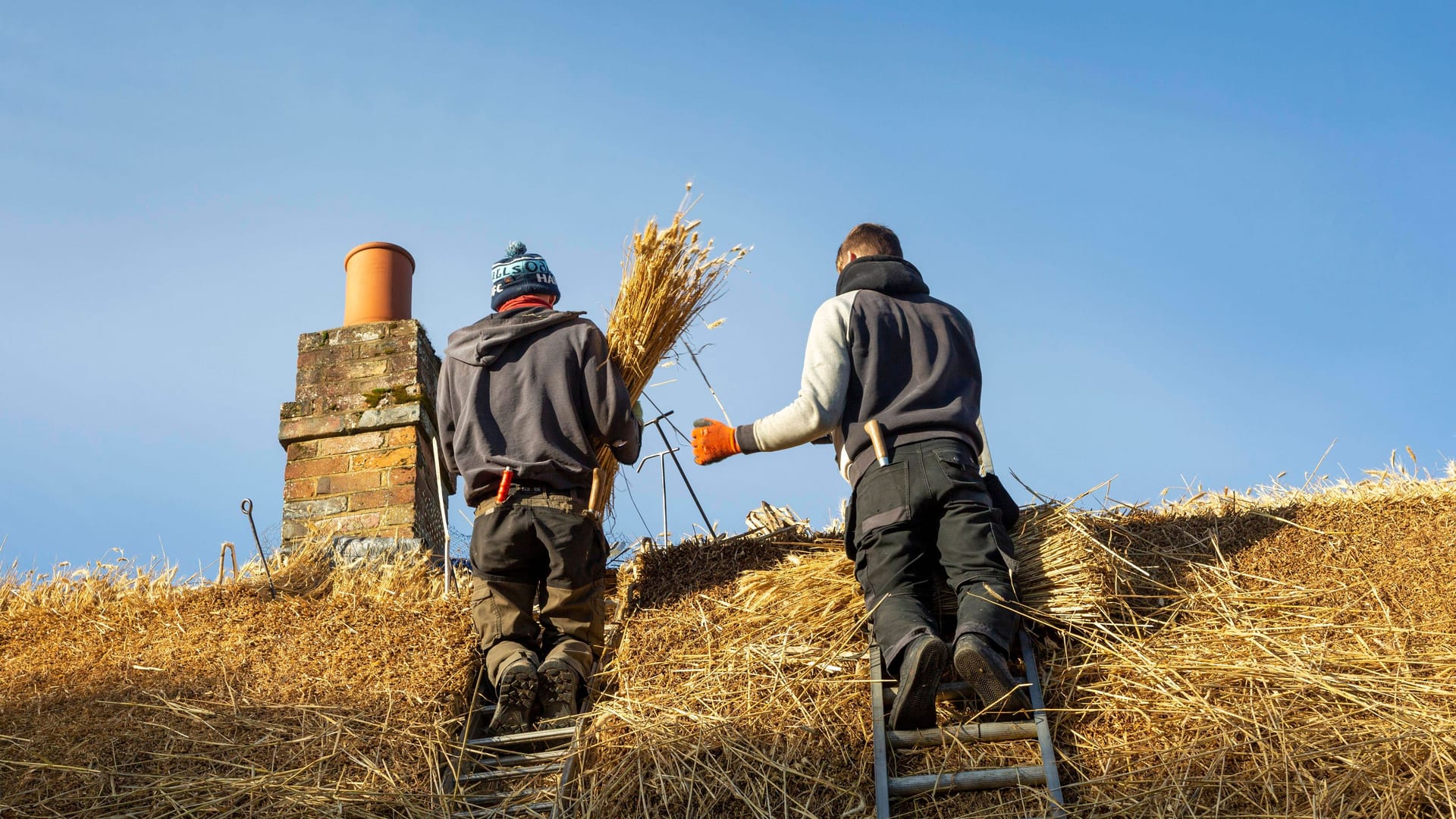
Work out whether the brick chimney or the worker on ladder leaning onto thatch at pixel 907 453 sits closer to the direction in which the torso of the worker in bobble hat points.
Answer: the brick chimney

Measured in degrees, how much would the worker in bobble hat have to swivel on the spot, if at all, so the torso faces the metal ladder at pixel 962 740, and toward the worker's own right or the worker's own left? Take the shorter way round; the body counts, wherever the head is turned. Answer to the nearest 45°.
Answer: approximately 135° to the worker's own right

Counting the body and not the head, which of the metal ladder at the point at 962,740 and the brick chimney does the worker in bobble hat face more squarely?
the brick chimney

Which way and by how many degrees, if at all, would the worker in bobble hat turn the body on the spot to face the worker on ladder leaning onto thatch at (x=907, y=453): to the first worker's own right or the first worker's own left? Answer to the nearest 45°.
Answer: approximately 135° to the first worker's own right

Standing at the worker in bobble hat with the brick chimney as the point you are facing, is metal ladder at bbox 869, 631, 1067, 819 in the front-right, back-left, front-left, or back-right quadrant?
back-right

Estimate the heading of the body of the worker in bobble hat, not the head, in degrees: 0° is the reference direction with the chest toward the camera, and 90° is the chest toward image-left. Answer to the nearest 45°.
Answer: approximately 180°
